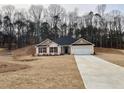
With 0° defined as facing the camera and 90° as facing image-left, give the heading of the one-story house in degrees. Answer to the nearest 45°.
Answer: approximately 0°
